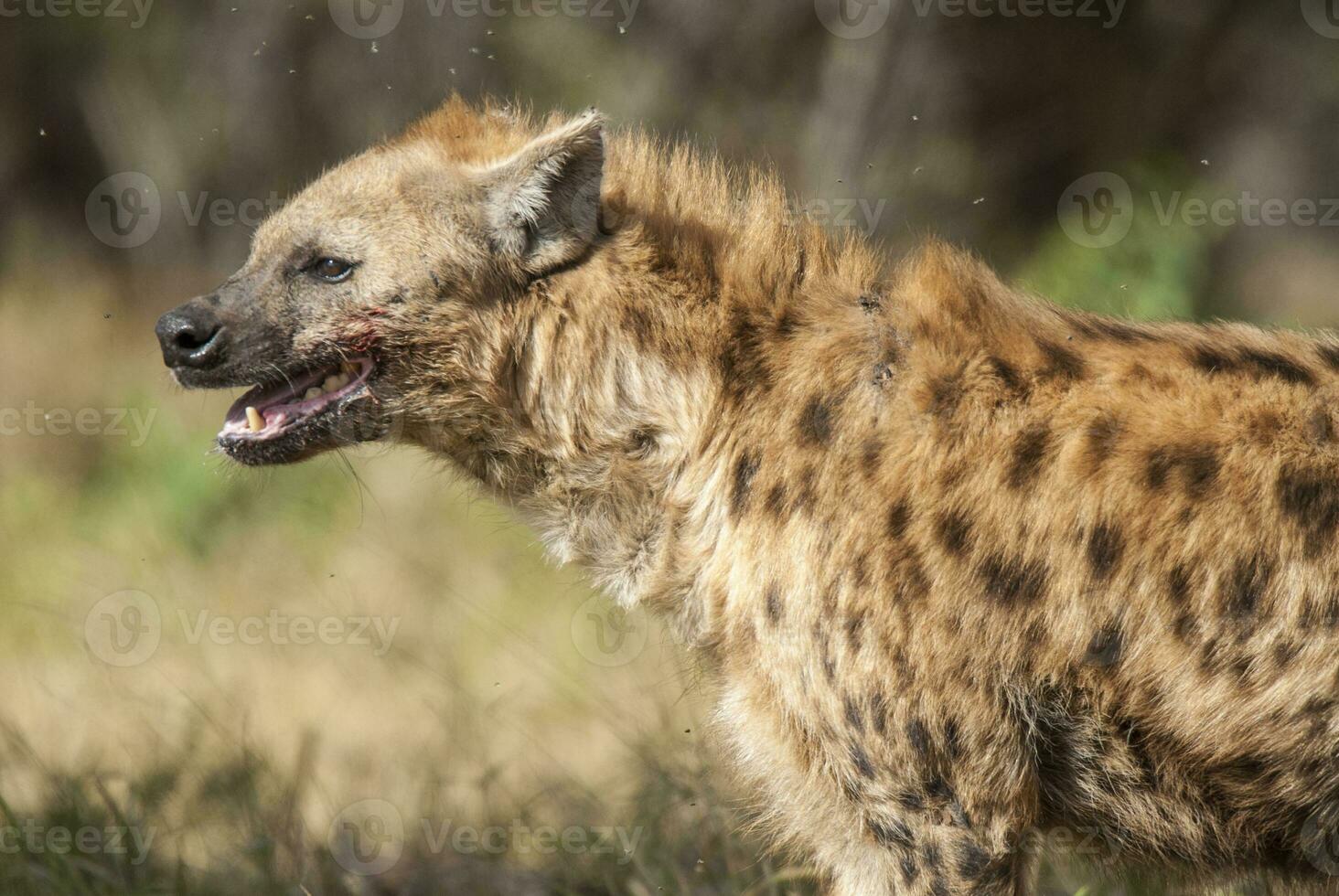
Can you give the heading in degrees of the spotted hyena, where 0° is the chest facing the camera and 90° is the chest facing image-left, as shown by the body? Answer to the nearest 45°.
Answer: approximately 90°
